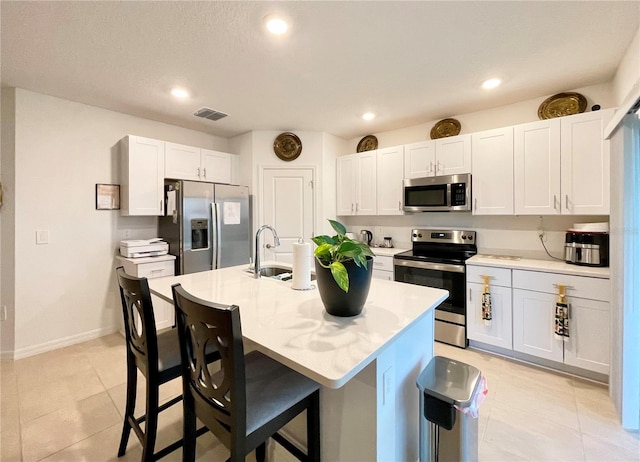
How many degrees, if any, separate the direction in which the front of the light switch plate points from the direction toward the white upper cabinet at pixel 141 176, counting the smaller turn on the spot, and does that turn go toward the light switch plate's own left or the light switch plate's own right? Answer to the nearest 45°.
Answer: approximately 90° to the light switch plate's own left

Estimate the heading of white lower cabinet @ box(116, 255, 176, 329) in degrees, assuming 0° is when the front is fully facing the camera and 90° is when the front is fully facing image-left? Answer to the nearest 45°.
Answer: approximately 315°
